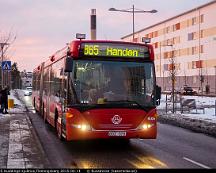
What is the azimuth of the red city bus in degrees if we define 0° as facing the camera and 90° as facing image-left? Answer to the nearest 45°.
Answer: approximately 0°
